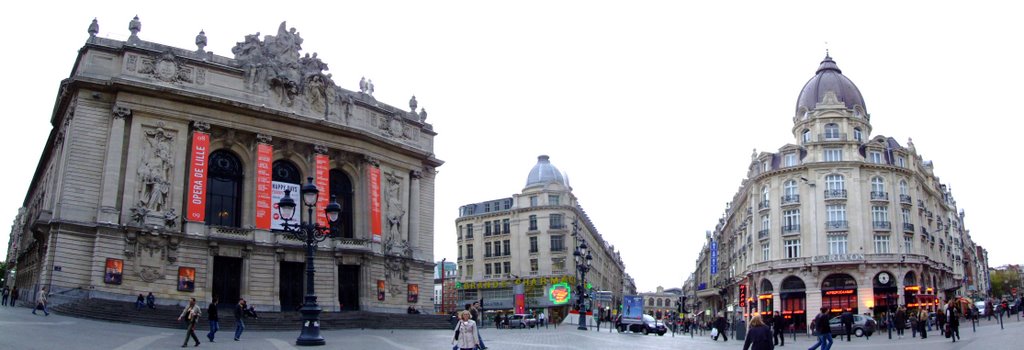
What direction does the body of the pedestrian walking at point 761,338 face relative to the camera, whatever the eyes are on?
away from the camera

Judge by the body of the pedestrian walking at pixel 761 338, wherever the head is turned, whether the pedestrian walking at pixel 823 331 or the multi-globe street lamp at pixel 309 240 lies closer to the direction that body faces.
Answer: the pedestrian walking

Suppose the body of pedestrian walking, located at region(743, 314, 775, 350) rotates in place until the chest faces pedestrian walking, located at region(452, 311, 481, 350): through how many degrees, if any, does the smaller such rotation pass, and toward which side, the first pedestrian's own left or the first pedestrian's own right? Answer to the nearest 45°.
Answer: approximately 90° to the first pedestrian's own left

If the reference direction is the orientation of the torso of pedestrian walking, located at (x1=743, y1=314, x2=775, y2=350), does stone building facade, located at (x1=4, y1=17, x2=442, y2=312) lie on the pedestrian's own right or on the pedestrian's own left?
on the pedestrian's own left

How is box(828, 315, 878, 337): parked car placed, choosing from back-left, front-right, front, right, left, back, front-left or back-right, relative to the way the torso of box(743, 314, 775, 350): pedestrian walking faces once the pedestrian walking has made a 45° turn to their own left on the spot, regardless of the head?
front-right

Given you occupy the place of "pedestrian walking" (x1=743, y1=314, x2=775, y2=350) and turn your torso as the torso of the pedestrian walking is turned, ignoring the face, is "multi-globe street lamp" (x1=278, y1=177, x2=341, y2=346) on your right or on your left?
on your left

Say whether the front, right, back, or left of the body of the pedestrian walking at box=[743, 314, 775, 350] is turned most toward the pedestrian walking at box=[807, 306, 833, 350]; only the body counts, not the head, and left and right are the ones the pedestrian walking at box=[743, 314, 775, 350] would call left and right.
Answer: front
